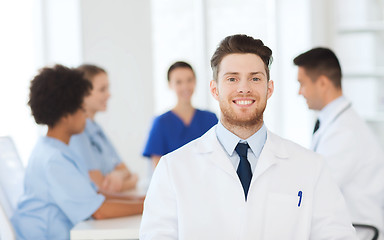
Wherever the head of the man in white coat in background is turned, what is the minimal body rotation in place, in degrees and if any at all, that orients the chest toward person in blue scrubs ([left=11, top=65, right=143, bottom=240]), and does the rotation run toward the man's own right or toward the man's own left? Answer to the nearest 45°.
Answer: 0° — they already face them

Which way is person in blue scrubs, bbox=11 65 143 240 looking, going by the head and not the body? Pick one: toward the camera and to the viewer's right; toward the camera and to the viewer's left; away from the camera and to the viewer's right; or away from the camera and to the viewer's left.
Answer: away from the camera and to the viewer's right

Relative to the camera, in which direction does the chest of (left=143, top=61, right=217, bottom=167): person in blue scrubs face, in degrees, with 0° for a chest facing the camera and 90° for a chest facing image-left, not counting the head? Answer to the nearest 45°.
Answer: approximately 0°

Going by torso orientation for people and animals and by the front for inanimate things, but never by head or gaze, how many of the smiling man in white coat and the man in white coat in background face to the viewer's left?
1

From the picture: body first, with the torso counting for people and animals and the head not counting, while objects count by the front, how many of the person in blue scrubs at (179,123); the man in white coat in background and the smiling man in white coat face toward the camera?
2

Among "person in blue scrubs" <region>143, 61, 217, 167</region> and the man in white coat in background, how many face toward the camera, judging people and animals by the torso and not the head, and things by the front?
1

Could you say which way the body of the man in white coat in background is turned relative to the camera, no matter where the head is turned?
to the viewer's left

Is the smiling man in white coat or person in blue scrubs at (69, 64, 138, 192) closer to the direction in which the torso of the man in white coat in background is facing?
the person in blue scrubs

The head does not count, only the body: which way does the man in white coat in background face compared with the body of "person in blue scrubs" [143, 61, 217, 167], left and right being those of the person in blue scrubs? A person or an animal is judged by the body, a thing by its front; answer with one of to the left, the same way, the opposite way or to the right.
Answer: to the right
